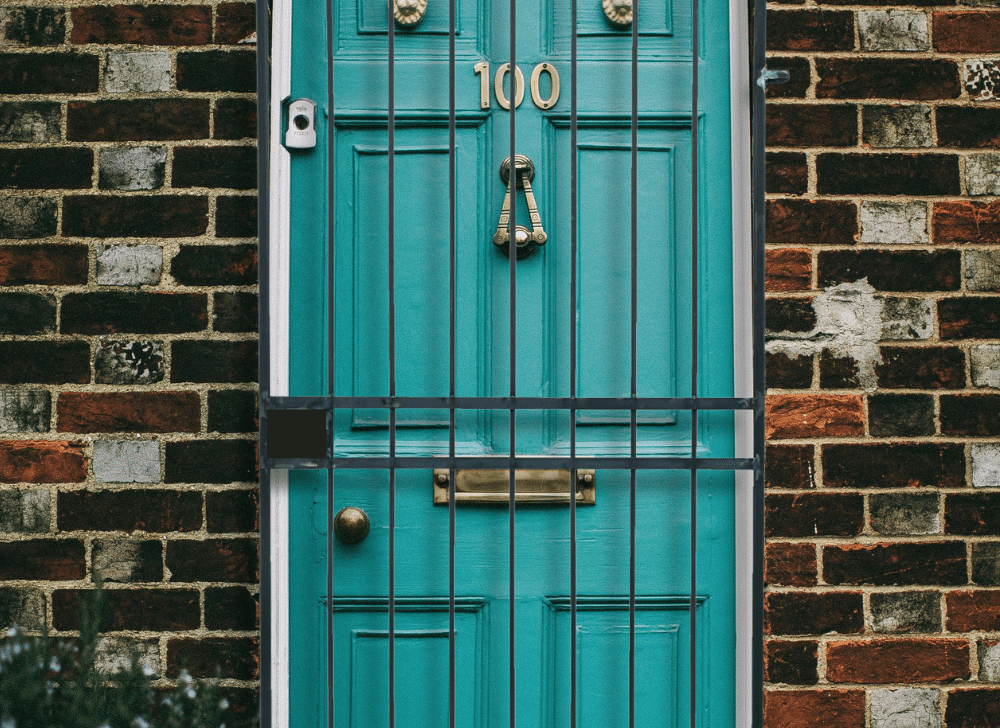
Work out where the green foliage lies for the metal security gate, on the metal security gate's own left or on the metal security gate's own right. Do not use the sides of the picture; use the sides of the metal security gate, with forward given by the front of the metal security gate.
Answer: on the metal security gate's own right

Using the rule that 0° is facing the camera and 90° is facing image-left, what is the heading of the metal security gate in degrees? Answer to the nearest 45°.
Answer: approximately 0°

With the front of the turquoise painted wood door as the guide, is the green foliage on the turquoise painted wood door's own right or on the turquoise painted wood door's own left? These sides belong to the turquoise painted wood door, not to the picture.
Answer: on the turquoise painted wood door's own right
